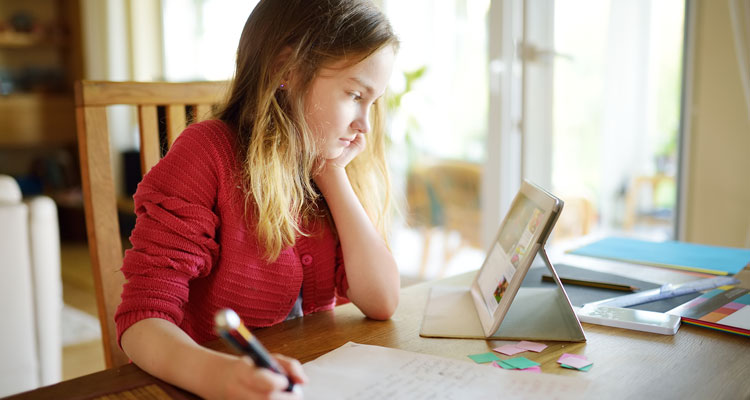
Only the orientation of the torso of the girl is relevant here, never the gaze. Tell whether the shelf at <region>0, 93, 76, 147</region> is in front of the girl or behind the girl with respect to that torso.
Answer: behind

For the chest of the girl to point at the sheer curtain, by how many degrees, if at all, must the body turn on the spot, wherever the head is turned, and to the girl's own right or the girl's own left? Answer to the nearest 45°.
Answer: approximately 90° to the girl's own left

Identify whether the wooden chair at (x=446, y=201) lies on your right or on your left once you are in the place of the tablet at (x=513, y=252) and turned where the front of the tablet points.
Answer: on your right

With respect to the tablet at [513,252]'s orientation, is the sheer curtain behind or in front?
behind

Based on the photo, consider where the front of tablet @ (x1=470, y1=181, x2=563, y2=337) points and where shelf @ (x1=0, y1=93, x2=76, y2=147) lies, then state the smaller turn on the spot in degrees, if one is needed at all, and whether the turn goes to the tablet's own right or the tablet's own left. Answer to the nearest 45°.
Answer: approximately 90° to the tablet's own right
